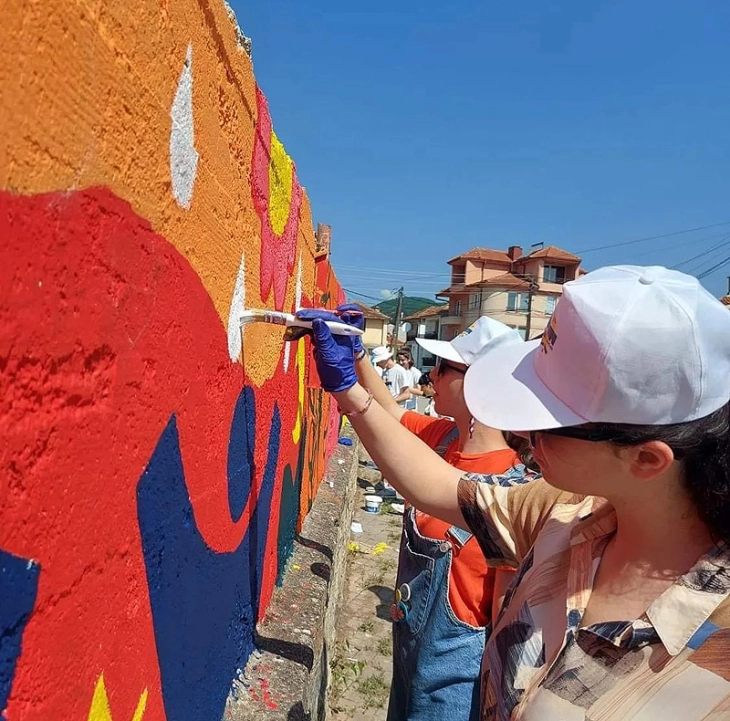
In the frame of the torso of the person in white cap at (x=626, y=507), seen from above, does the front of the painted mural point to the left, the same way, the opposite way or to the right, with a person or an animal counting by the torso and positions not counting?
the opposite way

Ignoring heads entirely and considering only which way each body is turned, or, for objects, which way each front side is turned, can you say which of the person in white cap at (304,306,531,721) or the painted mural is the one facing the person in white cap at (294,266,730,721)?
the painted mural

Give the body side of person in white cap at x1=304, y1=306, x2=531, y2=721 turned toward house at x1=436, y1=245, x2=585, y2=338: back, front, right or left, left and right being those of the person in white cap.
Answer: right

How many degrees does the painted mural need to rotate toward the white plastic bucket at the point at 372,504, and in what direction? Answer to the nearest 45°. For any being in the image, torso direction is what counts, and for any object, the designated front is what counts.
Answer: approximately 90° to its left

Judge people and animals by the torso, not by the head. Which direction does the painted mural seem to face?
to the viewer's right

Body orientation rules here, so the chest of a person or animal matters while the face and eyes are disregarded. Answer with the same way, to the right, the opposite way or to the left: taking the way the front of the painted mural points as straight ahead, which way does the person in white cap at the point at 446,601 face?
the opposite way

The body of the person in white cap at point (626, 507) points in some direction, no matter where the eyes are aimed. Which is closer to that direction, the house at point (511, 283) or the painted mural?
the painted mural

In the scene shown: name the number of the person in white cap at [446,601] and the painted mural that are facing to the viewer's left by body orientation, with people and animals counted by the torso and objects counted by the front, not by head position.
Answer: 1

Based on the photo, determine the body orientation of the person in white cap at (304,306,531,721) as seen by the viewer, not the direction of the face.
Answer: to the viewer's left
